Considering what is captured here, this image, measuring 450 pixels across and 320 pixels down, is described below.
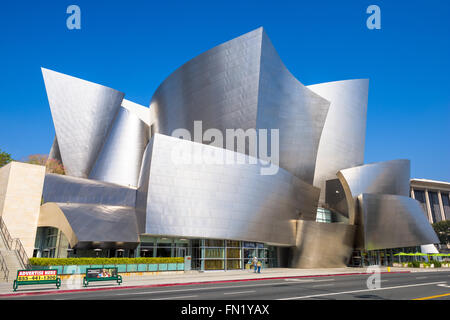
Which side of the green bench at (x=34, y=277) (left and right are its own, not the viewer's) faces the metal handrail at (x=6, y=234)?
back

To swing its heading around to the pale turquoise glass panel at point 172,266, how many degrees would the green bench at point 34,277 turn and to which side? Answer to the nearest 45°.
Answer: approximately 135° to its left

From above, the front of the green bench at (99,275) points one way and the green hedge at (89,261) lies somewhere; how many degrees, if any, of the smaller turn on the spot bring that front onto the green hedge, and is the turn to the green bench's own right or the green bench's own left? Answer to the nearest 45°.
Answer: approximately 180°

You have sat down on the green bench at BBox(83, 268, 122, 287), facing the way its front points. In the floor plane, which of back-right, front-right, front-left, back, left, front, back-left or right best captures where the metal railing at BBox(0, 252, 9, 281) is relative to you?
back-right

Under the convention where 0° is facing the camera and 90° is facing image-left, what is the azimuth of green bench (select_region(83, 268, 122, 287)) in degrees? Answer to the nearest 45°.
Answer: approximately 0°

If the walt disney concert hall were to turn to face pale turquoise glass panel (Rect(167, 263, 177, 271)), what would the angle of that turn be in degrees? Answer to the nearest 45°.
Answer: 0° — it already faces it

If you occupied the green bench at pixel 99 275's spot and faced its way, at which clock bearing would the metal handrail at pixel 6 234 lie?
The metal handrail is roughly at 5 o'clock from the green bench.

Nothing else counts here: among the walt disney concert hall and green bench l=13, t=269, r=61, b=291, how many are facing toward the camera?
2

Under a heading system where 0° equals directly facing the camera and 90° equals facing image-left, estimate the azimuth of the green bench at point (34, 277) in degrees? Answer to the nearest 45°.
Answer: approximately 0°

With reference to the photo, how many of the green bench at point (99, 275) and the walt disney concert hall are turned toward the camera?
2
